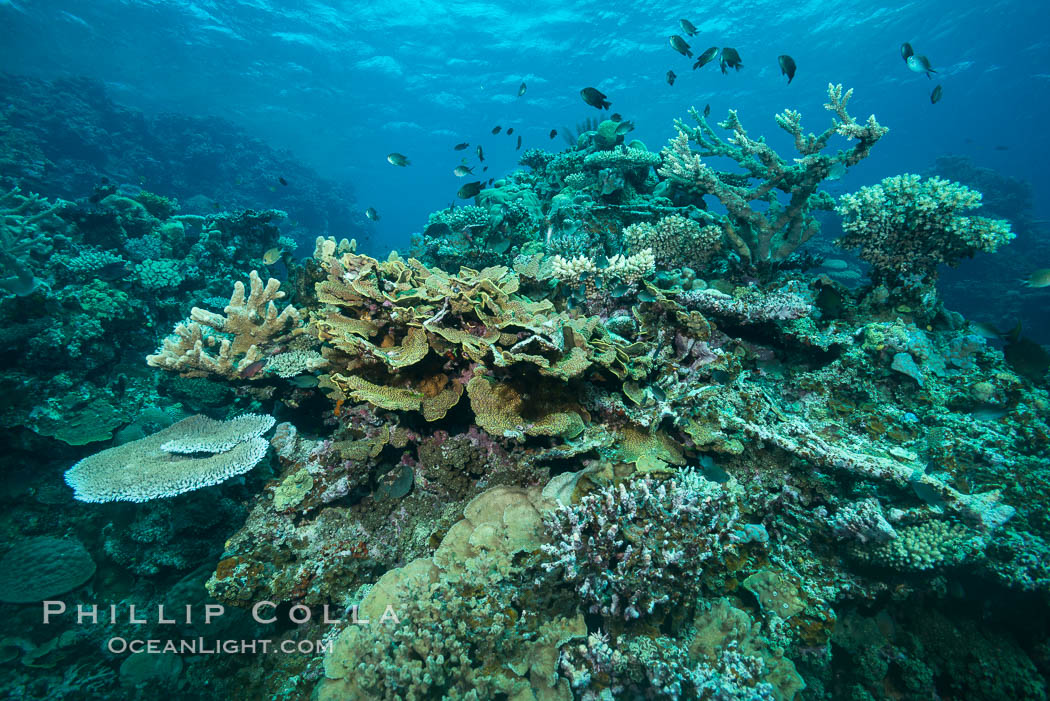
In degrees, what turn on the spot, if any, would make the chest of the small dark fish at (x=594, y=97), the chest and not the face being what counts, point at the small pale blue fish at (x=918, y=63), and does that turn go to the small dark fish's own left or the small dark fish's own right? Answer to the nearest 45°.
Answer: approximately 180°

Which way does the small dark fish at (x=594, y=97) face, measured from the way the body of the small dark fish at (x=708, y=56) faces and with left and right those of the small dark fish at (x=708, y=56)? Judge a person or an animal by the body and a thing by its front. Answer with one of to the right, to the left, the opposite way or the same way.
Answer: the opposite way

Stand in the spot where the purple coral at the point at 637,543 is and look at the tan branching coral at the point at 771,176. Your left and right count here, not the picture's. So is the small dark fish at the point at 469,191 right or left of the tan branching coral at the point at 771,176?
left

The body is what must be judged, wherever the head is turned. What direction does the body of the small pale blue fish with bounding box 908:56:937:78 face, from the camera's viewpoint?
to the viewer's left

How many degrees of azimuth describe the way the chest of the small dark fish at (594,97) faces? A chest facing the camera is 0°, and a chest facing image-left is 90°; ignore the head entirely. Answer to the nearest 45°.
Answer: approximately 90°

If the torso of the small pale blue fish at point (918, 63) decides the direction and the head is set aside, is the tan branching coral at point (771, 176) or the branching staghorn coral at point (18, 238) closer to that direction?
the branching staghorn coral

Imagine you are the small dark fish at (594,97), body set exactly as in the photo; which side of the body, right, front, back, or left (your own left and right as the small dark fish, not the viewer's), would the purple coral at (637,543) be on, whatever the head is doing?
left

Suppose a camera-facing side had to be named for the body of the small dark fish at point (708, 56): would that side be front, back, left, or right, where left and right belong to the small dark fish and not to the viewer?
right
